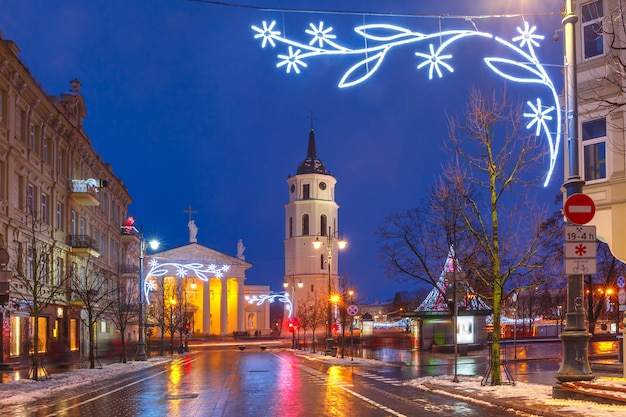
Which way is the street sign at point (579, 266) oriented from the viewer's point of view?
toward the camera

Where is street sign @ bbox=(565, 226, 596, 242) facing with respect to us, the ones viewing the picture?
facing the viewer

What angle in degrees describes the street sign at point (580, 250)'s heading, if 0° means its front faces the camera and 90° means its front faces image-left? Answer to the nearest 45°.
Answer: approximately 0°

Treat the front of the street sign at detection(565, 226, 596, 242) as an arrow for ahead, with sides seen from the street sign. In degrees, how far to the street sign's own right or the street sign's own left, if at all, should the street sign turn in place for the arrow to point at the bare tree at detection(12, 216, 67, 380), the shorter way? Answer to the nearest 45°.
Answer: approximately 135° to the street sign's own right

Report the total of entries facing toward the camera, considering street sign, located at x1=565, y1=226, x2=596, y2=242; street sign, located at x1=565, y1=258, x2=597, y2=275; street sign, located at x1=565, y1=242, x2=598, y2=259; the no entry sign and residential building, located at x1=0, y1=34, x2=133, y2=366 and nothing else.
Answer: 4

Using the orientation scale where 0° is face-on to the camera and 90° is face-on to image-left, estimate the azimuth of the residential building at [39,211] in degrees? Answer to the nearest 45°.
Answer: approximately 270°

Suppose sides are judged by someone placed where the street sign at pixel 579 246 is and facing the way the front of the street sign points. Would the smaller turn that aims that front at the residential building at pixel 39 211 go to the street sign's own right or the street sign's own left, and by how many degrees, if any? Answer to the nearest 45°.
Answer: approximately 135° to the street sign's own right
